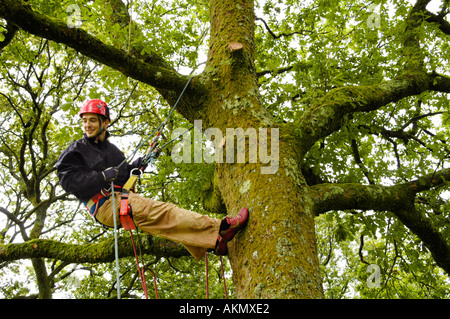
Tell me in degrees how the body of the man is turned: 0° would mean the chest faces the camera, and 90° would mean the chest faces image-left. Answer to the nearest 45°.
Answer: approximately 315°
